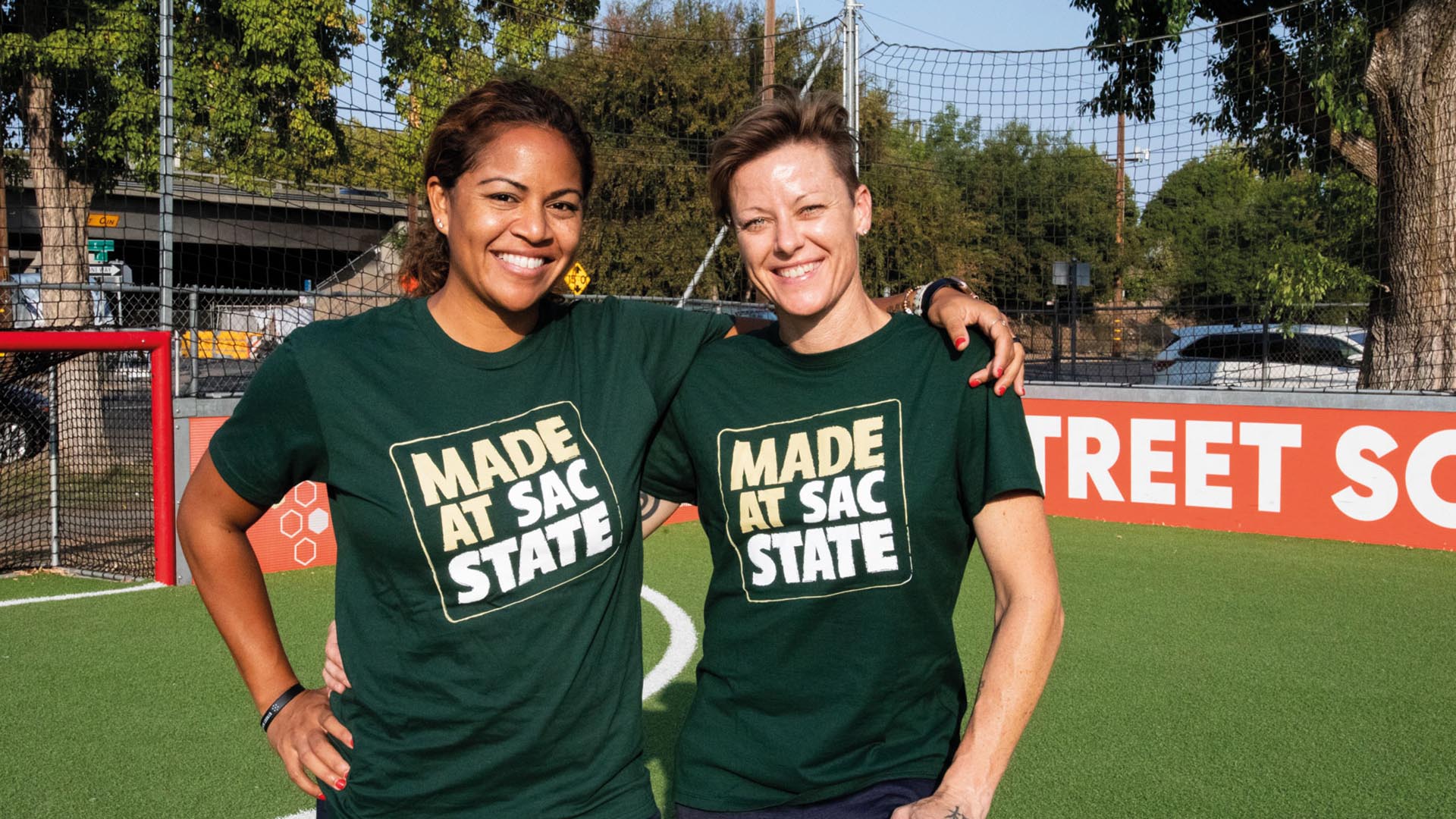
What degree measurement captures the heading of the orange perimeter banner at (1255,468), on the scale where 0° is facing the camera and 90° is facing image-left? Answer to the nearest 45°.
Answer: approximately 45°

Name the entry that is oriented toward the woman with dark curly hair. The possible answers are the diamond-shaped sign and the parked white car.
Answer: the diamond-shaped sign

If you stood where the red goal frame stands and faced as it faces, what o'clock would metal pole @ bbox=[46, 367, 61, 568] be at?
The metal pole is roughly at 5 o'clock from the red goal frame.

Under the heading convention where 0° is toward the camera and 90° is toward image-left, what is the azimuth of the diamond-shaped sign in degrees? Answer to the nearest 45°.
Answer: approximately 0°
